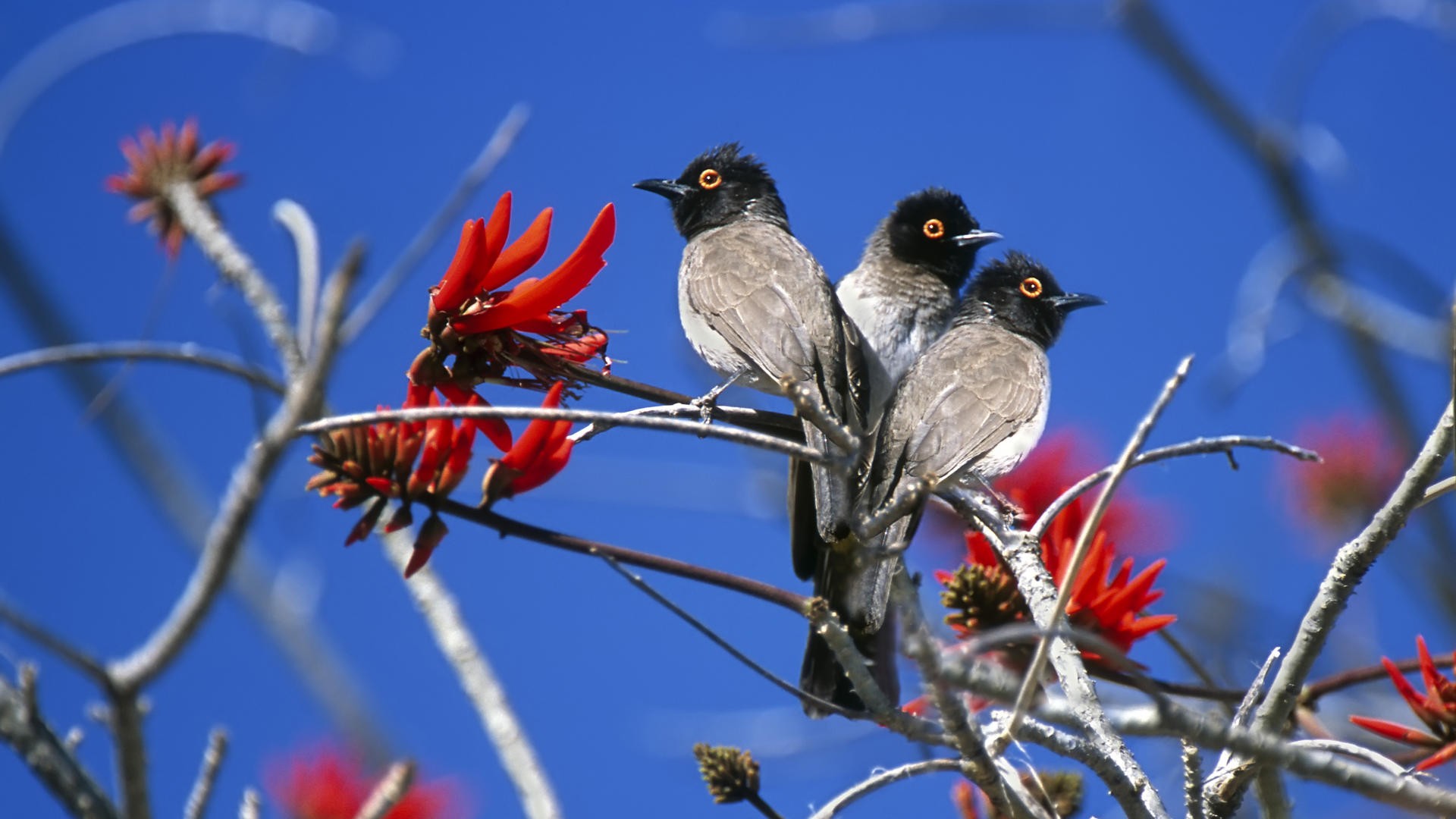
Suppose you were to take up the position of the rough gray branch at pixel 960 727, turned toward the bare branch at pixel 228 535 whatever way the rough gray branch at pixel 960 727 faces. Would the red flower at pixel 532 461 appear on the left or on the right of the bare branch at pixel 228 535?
right

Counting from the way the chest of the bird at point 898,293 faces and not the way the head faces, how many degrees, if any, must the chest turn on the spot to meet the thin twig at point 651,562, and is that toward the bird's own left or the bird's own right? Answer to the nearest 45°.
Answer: approximately 45° to the bird's own right

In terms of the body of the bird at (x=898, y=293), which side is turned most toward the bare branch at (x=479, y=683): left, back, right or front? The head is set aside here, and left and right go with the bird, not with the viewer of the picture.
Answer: right

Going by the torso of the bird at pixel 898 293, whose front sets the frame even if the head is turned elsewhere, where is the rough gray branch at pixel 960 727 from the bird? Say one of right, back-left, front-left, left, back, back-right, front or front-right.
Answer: front-right

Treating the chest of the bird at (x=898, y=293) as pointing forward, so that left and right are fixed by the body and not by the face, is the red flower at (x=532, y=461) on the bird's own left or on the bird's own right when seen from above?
on the bird's own right

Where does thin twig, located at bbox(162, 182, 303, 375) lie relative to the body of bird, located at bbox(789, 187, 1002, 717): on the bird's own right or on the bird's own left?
on the bird's own right

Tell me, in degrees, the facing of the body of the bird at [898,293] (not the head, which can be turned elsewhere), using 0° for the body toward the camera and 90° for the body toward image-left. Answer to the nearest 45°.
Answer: approximately 315°
